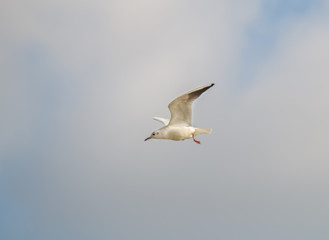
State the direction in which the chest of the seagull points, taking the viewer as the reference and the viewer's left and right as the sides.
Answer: facing to the left of the viewer
